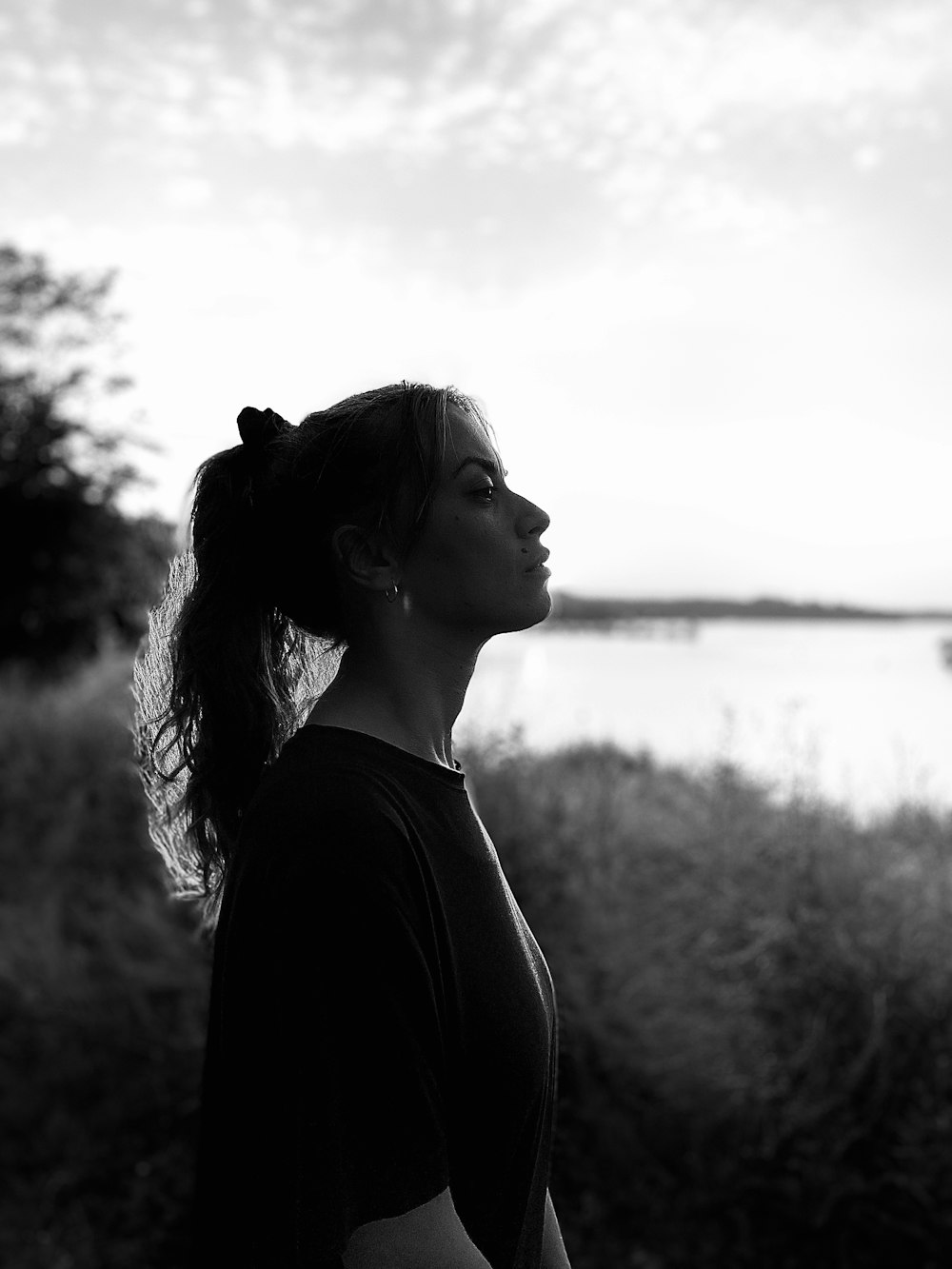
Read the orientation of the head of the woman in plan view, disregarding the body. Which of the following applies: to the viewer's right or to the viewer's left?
to the viewer's right

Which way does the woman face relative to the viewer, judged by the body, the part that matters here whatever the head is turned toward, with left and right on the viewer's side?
facing to the right of the viewer
